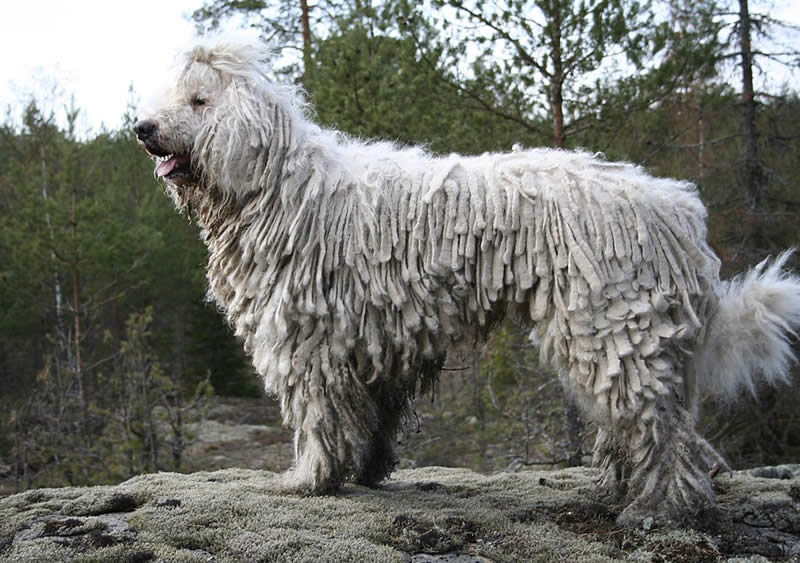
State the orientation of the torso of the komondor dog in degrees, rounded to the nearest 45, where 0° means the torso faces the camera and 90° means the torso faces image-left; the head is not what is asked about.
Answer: approximately 90°
